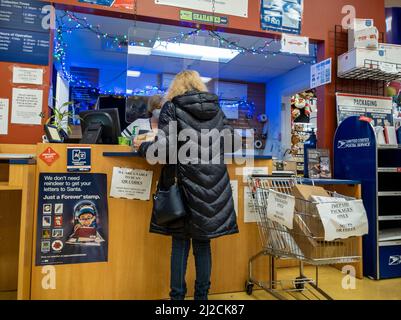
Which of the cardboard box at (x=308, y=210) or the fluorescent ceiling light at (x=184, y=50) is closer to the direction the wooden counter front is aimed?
the cardboard box

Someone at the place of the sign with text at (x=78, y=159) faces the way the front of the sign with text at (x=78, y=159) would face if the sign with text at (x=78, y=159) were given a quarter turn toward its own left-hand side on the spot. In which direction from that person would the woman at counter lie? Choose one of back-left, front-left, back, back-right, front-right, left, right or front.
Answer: front-right

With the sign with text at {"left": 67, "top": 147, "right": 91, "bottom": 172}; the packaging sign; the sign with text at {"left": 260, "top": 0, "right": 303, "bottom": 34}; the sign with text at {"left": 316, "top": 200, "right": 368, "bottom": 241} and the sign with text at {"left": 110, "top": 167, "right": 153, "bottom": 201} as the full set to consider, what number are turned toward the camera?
5

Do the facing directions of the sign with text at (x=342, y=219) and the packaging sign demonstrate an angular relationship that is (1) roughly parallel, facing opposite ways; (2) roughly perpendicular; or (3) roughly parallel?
roughly parallel

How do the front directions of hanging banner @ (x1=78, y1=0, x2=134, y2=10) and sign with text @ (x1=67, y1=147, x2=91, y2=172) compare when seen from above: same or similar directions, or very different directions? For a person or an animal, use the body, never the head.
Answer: same or similar directions

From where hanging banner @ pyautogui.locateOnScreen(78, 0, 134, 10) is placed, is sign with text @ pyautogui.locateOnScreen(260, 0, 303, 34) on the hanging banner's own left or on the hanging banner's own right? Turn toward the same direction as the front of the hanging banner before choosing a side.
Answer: on the hanging banner's own left

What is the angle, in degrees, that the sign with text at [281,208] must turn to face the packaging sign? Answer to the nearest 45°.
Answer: approximately 180°

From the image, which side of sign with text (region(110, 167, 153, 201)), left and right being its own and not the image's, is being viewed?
front

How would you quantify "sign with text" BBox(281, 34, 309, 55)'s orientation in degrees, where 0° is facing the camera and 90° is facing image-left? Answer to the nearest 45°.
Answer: approximately 0°

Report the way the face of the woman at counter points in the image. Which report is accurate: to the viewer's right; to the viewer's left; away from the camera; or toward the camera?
away from the camera

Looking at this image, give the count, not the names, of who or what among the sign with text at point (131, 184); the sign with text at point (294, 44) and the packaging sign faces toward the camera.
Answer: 3

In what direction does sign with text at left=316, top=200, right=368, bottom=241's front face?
toward the camera

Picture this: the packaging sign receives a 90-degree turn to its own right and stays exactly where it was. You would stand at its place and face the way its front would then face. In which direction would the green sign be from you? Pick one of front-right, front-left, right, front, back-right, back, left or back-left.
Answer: front-left

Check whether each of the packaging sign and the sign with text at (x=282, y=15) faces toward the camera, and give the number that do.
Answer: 2

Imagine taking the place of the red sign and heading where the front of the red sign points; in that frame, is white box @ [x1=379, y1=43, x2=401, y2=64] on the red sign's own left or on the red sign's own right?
on the red sign's own left
